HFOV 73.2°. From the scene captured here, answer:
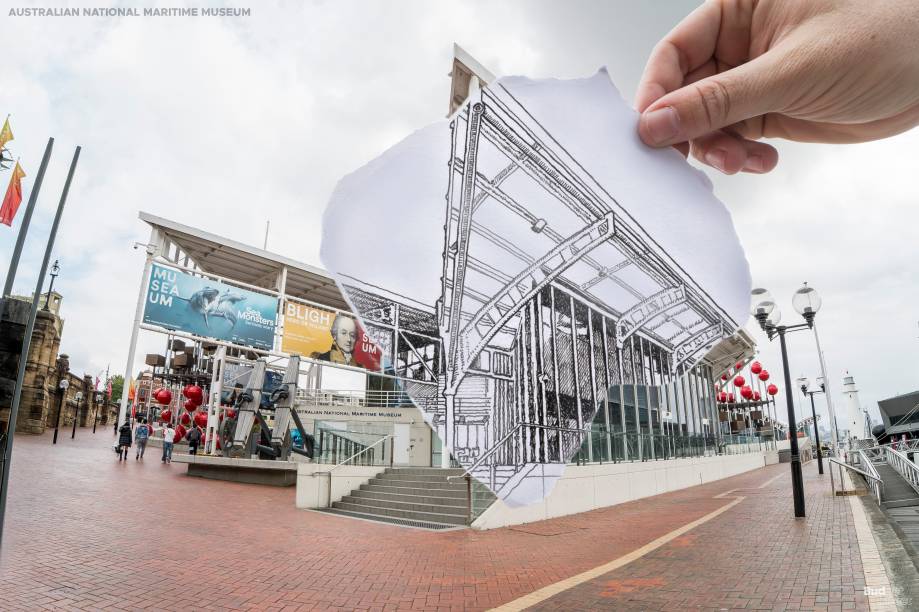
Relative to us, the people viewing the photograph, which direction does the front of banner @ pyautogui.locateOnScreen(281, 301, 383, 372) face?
facing the viewer

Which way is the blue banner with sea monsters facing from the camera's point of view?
toward the camera

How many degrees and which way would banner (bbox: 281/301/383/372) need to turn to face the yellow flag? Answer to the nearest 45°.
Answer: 0° — it already faces it

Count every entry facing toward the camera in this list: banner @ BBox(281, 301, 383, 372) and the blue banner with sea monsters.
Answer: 2

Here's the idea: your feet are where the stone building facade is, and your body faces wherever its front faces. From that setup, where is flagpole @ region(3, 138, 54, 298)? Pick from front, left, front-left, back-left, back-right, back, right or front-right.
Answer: front-right

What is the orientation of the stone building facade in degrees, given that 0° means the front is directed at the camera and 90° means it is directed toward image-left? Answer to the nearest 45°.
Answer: approximately 315°

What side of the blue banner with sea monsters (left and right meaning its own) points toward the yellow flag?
front

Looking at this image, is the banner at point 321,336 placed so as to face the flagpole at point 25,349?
yes

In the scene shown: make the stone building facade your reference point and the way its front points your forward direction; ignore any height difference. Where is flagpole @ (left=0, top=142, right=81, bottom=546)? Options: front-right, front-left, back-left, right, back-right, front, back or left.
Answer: front-right

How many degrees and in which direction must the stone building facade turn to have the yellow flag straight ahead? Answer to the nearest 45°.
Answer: approximately 45° to its right

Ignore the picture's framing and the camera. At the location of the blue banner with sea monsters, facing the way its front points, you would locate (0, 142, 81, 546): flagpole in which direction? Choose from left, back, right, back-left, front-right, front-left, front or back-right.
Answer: front
